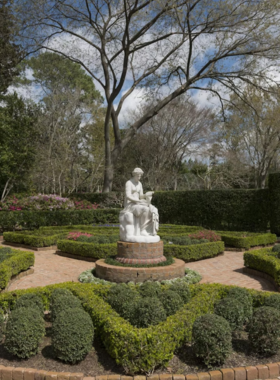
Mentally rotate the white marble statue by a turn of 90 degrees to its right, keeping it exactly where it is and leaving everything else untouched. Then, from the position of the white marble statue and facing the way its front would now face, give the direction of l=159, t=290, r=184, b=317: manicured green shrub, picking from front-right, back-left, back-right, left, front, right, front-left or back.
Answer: front-left

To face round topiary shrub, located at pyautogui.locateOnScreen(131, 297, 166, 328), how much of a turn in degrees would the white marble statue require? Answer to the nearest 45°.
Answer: approximately 45° to its right

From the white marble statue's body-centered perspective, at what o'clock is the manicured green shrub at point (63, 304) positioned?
The manicured green shrub is roughly at 2 o'clock from the white marble statue.

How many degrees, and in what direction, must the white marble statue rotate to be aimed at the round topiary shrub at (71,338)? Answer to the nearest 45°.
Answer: approximately 45° to its right

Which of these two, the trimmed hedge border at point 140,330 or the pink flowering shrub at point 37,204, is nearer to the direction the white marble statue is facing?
the trimmed hedge border

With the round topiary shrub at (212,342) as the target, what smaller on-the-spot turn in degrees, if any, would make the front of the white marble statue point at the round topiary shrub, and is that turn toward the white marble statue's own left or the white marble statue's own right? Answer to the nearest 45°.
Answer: approximately 45° to the white marble statue's own right

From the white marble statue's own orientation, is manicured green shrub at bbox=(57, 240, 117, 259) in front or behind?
behind

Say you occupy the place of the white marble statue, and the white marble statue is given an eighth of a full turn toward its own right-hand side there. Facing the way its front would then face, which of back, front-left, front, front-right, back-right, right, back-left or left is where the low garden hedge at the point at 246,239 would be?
back-left

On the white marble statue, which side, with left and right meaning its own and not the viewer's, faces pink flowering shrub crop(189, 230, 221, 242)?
left

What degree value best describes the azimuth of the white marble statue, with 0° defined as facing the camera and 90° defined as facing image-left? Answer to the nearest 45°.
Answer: approximately 315°

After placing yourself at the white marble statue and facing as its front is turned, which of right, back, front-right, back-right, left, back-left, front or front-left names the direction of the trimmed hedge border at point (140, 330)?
front-right

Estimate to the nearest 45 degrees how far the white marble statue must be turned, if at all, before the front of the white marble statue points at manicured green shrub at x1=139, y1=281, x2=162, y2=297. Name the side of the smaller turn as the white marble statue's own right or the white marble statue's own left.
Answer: approximately 45° to the white marble statue's own right

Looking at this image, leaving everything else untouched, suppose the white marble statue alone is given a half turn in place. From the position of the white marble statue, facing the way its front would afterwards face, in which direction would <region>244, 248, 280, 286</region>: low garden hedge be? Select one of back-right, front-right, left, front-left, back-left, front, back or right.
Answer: back-right

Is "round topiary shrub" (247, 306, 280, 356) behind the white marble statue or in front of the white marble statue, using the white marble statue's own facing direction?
in front

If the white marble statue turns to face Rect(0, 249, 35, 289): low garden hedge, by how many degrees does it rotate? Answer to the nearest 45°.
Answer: approximately 135° to its right
